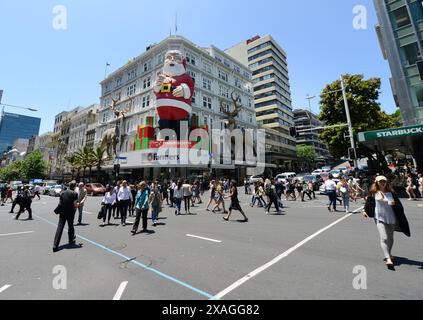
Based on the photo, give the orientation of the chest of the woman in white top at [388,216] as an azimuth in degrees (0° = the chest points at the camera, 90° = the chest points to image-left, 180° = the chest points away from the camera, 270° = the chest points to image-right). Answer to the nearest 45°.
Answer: approximately 0°

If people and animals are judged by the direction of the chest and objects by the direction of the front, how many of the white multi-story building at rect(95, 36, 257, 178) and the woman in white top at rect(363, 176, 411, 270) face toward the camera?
2

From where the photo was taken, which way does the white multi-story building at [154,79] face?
toward the camera

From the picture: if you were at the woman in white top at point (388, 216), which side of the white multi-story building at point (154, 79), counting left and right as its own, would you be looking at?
front

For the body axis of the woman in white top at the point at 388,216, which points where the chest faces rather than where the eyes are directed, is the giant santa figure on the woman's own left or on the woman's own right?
on the woman's own right

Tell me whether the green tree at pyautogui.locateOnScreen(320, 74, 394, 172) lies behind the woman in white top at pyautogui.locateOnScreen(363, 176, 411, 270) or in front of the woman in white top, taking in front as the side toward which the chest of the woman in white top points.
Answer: behind

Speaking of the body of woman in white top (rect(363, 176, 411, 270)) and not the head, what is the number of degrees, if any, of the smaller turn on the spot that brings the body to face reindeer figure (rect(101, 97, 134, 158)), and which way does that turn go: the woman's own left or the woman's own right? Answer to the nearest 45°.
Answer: approximately 90° to the woman's own right
